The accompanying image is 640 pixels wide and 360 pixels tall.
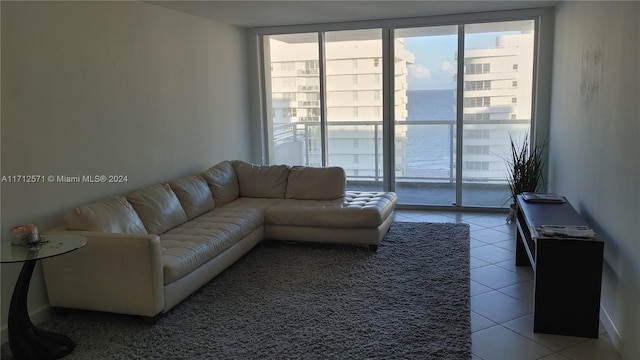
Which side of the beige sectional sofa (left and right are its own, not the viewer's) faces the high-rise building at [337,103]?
left

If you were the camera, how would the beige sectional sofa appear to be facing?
facing the viewer and to the right of the viewer

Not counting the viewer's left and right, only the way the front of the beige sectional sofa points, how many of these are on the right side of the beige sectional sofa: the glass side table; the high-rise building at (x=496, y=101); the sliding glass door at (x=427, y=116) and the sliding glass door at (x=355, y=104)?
1

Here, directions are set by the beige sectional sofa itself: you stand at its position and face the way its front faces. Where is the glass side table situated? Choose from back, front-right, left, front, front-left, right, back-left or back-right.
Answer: right

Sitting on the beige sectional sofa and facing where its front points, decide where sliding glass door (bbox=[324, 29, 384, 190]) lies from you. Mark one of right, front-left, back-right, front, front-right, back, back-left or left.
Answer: left

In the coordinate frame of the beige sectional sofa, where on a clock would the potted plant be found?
The potted plant is roughly at 10 o'clock from the beige sectional sofa.

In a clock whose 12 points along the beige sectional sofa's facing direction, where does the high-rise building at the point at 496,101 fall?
The high-rise building is roughly at 10 o'clock from the beige sectional sofa.

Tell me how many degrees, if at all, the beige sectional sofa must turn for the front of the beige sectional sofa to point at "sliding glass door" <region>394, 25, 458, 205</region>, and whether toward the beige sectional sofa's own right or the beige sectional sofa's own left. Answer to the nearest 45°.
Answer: approximately 90° to the beige sectional sofa's own left

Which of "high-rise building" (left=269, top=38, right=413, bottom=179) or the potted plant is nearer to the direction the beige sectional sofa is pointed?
the potted plant

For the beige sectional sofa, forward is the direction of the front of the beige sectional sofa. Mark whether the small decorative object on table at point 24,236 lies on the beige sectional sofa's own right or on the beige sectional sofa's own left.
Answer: on the beige sectional sofa's own right

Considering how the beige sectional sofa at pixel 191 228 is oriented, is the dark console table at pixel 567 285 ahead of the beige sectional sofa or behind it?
ahead
